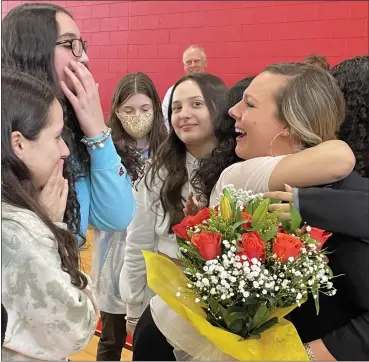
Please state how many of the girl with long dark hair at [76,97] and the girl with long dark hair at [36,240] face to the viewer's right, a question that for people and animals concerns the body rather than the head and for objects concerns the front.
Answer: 2

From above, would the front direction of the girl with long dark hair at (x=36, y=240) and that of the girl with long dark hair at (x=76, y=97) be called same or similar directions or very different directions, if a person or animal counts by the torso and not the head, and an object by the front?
same or similar directions

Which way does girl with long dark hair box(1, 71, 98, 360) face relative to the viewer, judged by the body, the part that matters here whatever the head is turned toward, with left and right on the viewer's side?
facing to the right of the viewer

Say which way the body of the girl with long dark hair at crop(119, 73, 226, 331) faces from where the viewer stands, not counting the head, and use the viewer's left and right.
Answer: facing the viewer and to the right of the viewer

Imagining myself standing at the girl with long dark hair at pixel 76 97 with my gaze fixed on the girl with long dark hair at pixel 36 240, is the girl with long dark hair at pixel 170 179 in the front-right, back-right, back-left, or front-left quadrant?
back-left

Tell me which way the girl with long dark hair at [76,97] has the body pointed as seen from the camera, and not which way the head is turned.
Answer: to the viewer's right

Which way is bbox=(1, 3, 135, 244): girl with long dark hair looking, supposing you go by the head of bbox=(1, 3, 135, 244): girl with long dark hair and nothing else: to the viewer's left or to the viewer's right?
to the viewer's right

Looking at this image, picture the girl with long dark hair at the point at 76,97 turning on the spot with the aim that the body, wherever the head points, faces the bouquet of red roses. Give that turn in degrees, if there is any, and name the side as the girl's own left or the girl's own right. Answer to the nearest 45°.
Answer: approximately 45° to the girl's own right

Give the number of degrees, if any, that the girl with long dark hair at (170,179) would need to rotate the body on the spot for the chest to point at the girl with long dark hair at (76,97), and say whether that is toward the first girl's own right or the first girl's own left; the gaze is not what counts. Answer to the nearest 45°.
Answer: approximately 90° to the first girl's own right

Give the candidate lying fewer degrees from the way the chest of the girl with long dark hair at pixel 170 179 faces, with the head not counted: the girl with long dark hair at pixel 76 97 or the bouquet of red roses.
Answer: the bouquet of red roses

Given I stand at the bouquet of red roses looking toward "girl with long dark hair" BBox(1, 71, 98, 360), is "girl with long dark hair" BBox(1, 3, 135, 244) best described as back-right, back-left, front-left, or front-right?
front-right

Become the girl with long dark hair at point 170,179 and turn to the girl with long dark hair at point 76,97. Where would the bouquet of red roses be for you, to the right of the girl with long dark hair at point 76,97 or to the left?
left

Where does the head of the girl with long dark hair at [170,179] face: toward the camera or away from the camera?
toward the camera

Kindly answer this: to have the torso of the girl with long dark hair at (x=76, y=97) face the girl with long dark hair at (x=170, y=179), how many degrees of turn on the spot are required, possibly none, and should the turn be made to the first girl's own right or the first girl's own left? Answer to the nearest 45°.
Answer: approximately 45° to the first girl's own left

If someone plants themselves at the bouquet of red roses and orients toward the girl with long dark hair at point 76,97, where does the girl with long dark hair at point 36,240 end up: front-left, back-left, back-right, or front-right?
front-left
